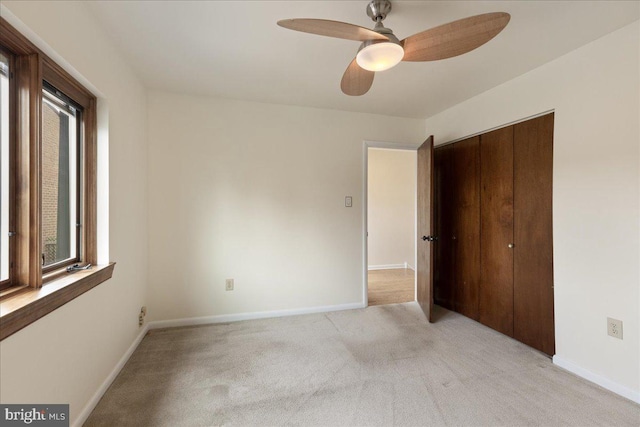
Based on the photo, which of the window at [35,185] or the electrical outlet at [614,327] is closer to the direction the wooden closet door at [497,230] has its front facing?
the window

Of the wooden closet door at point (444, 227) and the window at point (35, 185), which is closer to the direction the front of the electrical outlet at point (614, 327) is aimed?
the window

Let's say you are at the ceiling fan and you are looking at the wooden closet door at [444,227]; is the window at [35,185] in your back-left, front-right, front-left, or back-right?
back-left

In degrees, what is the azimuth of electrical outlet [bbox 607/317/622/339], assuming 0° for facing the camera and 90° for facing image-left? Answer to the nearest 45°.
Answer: approximately 45°

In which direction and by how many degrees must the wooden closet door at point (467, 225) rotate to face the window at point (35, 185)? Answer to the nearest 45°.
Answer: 0° — it already faces it

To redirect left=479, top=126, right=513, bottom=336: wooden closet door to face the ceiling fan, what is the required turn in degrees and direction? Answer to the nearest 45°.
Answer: approximately 45° to its left
